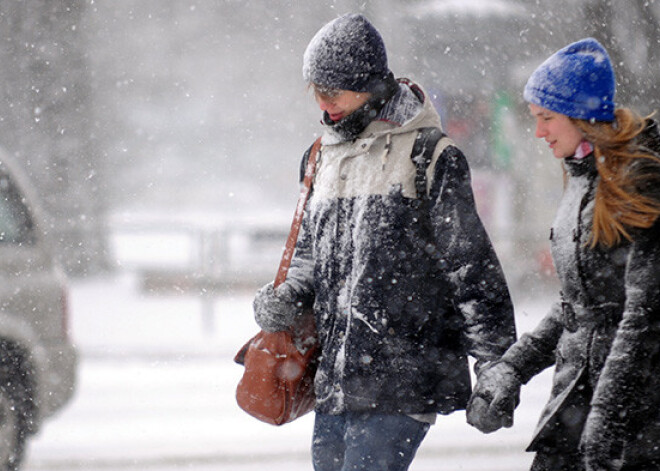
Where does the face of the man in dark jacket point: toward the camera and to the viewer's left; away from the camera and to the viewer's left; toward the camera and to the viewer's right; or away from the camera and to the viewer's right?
toward the camera and to the viewer's left

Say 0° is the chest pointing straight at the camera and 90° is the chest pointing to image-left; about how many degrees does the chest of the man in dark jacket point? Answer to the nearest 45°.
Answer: approximately 45°

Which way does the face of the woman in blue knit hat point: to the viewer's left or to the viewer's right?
to the viewer's left

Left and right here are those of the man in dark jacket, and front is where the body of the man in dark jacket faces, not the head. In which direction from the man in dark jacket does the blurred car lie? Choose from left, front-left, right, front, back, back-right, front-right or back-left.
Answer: right

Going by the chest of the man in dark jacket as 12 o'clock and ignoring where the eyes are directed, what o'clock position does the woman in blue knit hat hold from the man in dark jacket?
The woman in blue knit hat is roughly at 9 o'clock from the man in dark jacket.

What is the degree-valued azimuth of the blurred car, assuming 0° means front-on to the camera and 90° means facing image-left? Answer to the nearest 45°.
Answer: approximately 90°

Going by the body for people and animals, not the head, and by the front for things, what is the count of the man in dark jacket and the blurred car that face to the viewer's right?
0
